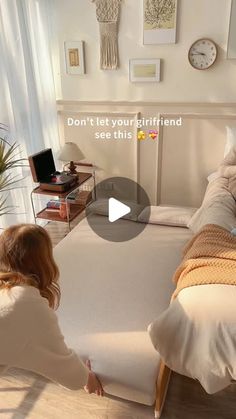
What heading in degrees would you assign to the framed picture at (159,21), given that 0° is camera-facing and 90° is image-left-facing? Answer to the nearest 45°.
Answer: approximately 0°

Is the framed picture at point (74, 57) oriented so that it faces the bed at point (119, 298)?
yes

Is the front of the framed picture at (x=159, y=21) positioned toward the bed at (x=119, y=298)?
yes

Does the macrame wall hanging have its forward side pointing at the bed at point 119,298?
yes
